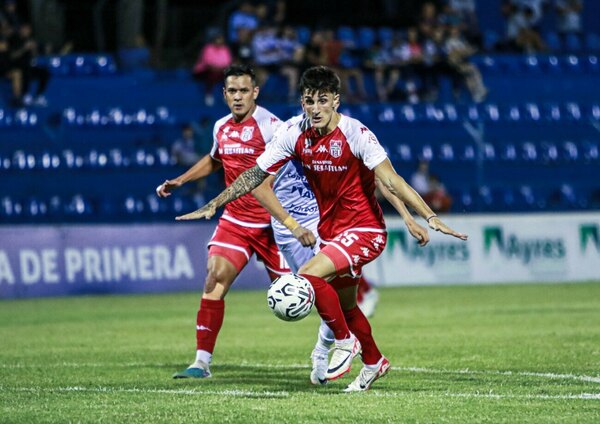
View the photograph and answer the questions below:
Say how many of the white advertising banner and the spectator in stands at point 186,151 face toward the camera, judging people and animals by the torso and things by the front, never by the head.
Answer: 2

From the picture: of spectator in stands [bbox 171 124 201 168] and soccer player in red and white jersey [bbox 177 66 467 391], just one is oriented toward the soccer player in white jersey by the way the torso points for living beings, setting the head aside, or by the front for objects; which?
the spectator in stands

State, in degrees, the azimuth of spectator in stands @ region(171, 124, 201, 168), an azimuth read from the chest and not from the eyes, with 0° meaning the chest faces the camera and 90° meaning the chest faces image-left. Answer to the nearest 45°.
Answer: approximately 0°

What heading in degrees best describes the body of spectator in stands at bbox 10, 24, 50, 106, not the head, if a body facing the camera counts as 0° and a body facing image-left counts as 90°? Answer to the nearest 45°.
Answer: approximately 315°

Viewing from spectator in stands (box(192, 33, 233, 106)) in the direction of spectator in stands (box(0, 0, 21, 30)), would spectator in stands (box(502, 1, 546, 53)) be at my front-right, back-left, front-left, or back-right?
back-right

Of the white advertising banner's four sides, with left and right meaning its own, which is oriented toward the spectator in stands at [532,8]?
back

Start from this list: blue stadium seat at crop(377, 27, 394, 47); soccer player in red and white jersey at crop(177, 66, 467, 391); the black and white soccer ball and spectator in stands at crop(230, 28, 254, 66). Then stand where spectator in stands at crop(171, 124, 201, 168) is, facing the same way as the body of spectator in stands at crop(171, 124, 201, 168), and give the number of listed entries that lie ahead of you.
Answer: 2

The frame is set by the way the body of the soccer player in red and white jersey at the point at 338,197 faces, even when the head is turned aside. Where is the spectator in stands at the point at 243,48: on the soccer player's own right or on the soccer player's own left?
on the soccer player's own right

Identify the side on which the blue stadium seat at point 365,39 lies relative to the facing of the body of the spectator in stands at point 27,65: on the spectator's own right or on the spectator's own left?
on the spectator's own left

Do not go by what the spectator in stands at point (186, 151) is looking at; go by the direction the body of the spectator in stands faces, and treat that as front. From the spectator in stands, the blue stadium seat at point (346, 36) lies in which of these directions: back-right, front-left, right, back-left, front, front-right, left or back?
back-left

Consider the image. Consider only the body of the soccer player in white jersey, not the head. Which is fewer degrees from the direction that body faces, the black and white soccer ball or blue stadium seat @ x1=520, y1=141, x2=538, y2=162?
the black and white soccer ball
